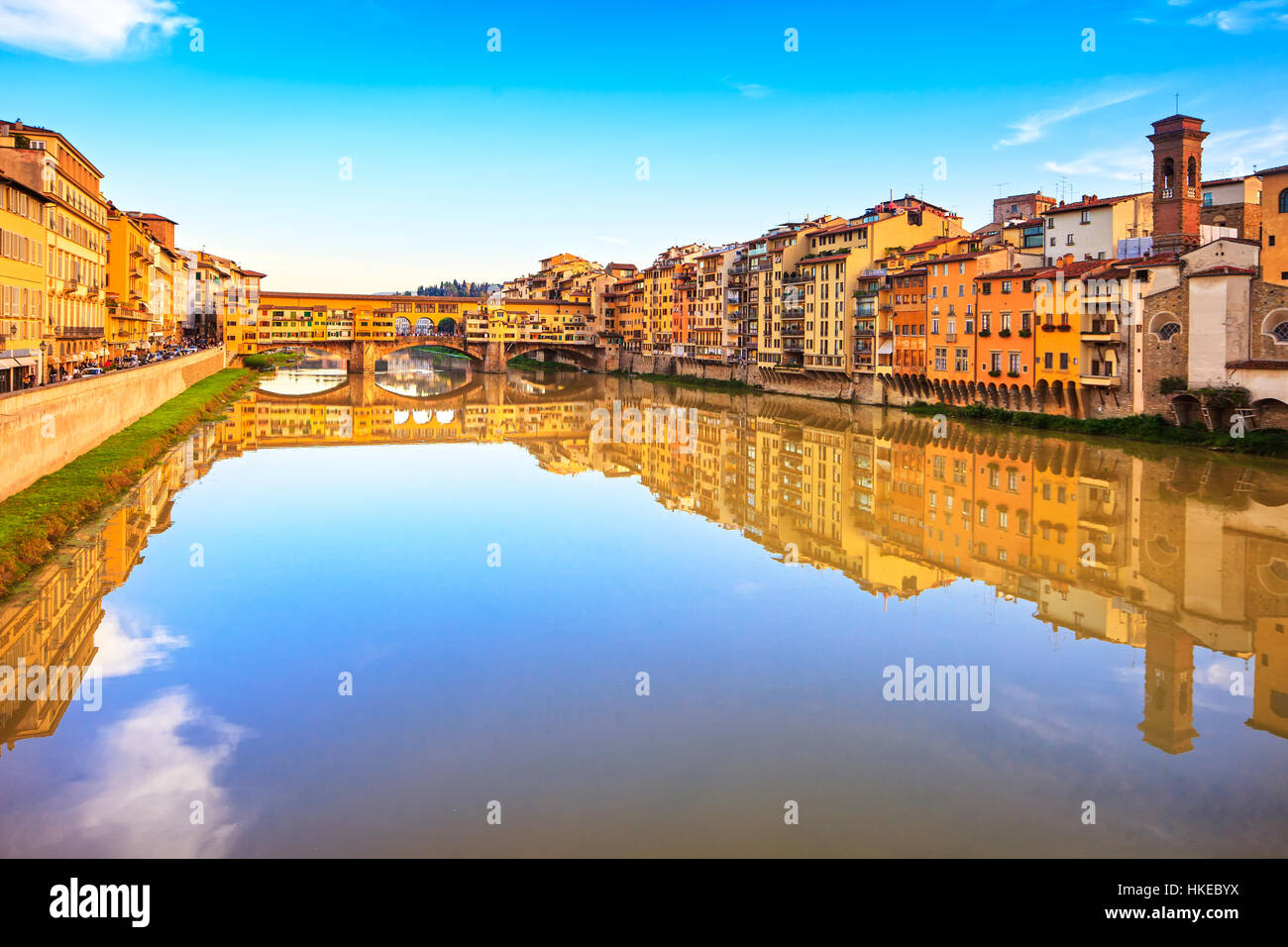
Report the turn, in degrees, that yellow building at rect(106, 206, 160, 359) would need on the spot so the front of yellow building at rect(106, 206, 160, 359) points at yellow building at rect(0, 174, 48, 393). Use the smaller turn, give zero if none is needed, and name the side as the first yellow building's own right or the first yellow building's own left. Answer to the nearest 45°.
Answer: approximately 45° to the first yellow building's own right

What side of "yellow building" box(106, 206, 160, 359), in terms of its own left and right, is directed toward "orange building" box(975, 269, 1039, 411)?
front

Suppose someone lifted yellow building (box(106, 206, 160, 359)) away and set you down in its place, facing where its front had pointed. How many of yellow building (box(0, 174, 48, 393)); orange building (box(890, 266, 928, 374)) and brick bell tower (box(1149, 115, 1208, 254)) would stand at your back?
0

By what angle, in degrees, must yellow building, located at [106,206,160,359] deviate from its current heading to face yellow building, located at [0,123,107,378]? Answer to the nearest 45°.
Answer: approximately 45° to its right

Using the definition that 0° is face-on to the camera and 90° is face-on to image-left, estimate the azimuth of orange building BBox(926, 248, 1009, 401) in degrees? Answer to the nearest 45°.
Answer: approximately 45°

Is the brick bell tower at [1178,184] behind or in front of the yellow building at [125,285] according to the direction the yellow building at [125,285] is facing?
in front

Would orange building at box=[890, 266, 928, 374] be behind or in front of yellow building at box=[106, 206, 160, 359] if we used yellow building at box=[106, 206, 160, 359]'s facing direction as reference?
in front

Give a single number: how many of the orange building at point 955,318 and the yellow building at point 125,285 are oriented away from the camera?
0

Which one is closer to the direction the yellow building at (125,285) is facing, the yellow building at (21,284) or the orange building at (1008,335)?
the orange building

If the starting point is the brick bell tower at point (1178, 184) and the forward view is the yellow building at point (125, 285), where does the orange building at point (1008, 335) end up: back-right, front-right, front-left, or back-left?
front-right

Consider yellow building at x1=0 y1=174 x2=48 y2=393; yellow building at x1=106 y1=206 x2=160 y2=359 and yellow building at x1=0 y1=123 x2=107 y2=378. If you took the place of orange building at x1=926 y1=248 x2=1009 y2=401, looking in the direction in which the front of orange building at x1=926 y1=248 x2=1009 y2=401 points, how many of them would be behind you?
0

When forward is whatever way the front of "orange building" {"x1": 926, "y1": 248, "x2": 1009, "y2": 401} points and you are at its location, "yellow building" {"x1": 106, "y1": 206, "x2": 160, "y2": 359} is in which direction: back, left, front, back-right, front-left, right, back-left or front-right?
front-right
